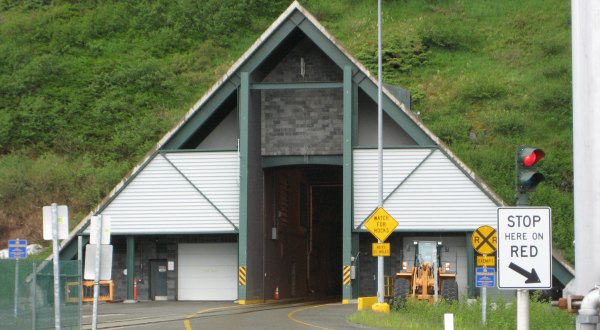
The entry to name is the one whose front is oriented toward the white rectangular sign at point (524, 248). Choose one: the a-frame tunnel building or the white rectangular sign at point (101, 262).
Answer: the a-frame tunnel building

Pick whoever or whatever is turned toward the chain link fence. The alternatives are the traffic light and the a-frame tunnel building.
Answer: the a-frame tunnel building

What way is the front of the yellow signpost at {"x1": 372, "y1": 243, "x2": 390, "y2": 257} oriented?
toward the camera

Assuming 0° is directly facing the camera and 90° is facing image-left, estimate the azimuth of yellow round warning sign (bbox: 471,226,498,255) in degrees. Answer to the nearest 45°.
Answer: approximately 0°

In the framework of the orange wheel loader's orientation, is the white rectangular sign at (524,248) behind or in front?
in front

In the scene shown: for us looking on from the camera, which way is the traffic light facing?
facing the viewer and to the right of the viewer

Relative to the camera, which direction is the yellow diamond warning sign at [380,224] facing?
toward the camera

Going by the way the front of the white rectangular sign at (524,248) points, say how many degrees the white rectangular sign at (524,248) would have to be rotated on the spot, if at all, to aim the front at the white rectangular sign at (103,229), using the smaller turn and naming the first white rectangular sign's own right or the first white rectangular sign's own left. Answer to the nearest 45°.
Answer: approximately 135° to the first white rectangular sign's own right

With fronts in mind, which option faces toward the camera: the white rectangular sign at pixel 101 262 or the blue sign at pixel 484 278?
the blue sign

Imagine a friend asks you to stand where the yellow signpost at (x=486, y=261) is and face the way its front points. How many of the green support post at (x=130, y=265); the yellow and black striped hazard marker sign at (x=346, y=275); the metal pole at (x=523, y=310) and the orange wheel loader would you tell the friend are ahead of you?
1

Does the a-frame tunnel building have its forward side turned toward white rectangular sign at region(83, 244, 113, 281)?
yes

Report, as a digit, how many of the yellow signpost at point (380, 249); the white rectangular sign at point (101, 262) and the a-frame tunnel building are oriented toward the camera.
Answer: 2

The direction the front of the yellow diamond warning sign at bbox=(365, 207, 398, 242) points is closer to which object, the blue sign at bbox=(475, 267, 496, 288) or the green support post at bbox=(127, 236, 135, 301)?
the blue sign
